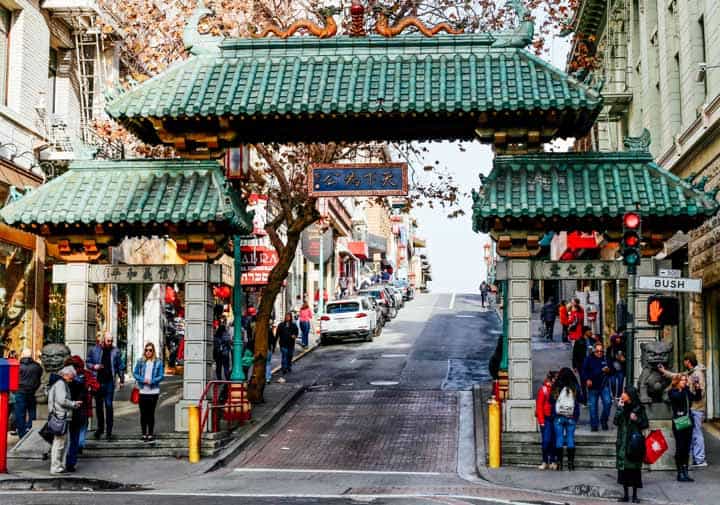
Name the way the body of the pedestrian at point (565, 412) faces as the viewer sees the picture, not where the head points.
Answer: away from the camera

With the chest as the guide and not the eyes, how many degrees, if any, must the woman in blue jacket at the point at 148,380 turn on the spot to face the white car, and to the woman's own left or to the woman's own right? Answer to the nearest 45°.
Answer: approximately 180°

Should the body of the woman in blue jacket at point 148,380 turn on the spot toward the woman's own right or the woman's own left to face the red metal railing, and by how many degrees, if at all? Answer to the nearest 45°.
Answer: approximately 135° to the woman's own left

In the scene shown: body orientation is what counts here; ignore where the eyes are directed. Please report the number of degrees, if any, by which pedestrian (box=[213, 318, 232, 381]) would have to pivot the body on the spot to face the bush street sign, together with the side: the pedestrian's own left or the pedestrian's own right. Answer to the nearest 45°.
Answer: approximately 45° to the pedestrian's own left

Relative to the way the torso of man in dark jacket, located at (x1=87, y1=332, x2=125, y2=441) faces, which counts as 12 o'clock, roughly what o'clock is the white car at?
The white car is roughly at 7 o'clock from the man in dark jacket.

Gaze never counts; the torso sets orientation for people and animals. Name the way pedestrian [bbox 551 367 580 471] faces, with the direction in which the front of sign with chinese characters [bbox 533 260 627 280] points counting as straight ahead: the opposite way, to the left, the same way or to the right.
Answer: the opposite way

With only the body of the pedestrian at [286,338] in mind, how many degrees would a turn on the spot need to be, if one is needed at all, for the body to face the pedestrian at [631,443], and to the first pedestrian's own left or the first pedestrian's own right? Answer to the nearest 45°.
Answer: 0° — they already face them

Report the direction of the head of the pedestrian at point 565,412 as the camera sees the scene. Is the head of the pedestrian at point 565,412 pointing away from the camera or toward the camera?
away from the camera

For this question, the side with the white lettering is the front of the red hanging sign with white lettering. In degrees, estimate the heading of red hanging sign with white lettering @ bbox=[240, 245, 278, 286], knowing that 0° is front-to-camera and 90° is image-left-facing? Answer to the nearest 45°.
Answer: approximately 0°

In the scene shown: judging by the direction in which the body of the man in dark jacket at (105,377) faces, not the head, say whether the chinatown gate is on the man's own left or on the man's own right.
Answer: on the man's own left
